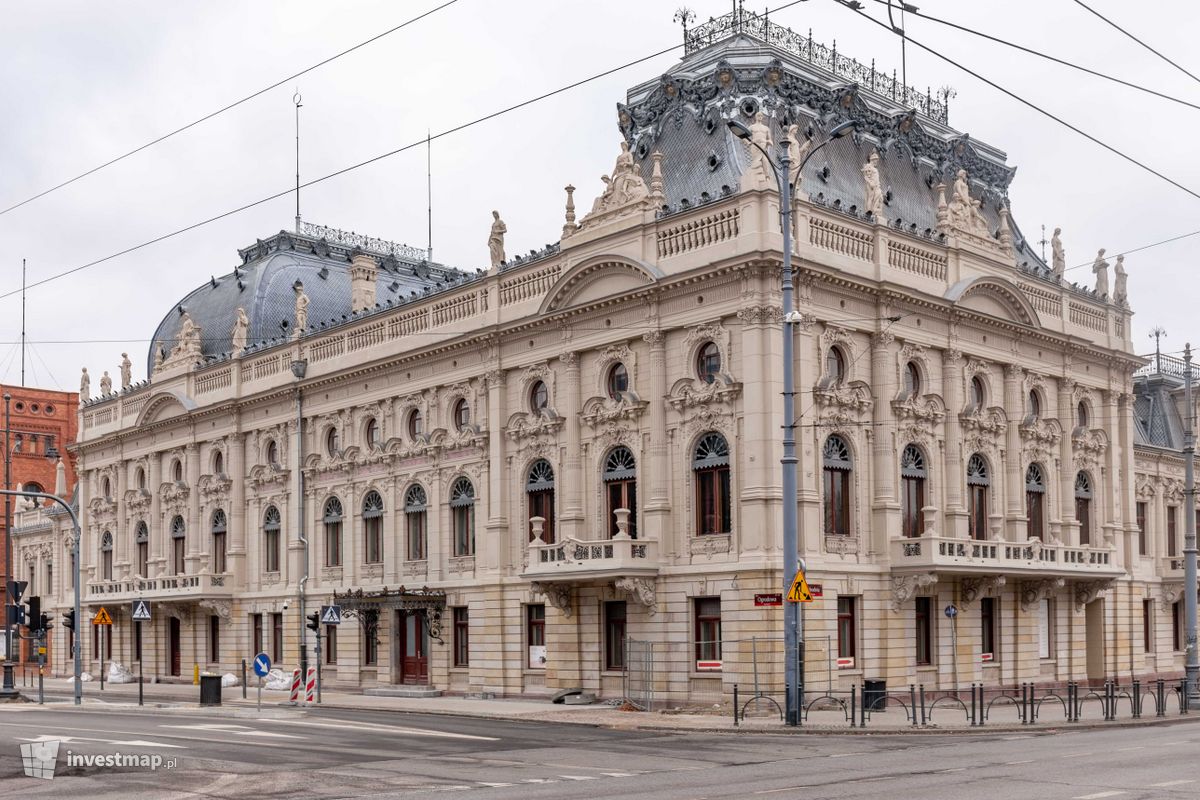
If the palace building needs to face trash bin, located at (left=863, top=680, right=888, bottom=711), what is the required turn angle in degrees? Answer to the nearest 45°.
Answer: approximately 45° to its left

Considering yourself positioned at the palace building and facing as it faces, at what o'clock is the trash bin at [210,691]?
The trash bin is roughly at 2 o'clock from the palace building.

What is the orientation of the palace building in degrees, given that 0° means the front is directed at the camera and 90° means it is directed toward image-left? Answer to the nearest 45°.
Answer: approximately 45°
